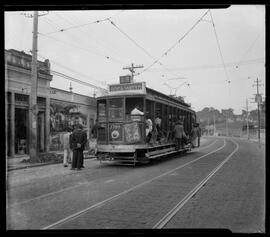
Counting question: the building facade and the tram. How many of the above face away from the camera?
0

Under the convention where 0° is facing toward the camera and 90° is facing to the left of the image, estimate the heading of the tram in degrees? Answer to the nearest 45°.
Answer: approximately 45°

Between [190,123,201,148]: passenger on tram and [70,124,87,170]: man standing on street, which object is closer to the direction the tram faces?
the man standing on street

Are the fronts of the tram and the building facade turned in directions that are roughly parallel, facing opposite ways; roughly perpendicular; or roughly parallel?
roughly perpendicular

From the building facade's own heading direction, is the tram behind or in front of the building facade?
in front

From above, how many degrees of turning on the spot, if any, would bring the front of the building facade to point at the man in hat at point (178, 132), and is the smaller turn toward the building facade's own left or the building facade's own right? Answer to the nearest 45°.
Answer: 0° — it already faces them

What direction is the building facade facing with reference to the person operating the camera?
facing the viewer and to the right of the viewer

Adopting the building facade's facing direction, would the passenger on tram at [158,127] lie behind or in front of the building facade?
in front
